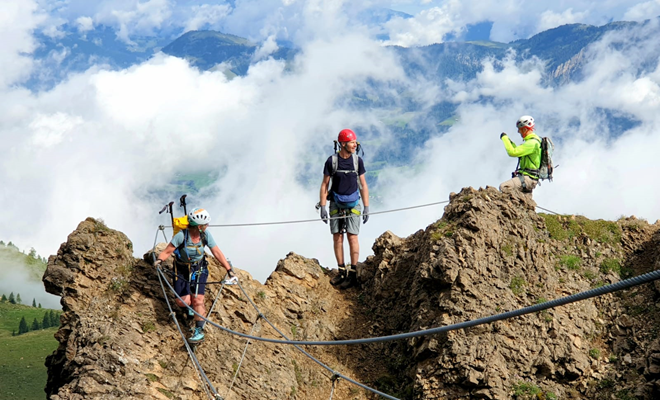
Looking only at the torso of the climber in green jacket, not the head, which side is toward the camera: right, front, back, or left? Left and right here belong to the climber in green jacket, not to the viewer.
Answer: left
